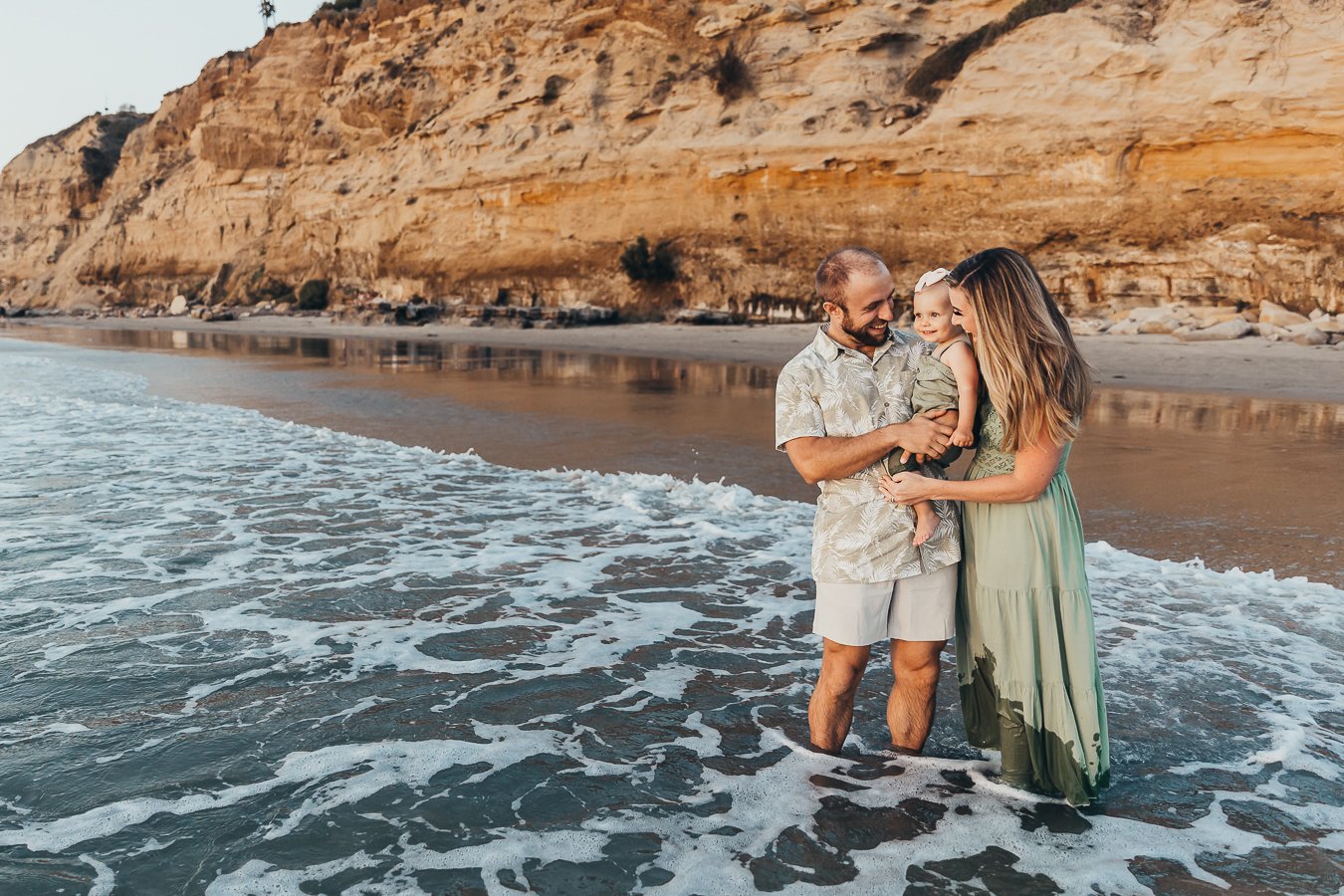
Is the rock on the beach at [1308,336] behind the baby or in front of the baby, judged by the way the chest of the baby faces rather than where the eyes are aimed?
behind

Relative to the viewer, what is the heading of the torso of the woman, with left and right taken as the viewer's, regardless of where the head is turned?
facing to the left of the viewer

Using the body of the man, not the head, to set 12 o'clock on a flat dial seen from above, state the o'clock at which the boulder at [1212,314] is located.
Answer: The boulder is roughly at 8 o'clock from the man.

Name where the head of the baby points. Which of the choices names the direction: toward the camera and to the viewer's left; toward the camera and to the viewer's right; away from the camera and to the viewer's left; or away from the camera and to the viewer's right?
toward the camera and to the viewer's left

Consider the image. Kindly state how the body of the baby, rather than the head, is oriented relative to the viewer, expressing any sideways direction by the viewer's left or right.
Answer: facing the viewer and to the left of the viewer

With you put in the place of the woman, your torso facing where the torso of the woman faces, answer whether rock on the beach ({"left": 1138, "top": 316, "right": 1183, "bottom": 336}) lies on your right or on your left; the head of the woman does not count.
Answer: on your right

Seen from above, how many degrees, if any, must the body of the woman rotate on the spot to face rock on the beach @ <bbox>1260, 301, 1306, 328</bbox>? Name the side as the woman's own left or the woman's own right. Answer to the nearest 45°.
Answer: approximately 90° to the woman's own right

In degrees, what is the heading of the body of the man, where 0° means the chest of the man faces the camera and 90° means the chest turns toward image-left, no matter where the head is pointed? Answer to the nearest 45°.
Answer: approximately 315°

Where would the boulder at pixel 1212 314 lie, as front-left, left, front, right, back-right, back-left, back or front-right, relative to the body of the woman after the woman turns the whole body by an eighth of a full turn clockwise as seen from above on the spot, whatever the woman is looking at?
front-right

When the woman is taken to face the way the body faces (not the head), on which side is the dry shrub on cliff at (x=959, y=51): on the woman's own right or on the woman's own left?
on the woman's own right

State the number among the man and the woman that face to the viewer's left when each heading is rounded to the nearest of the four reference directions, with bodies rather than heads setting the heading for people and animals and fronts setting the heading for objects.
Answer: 1
